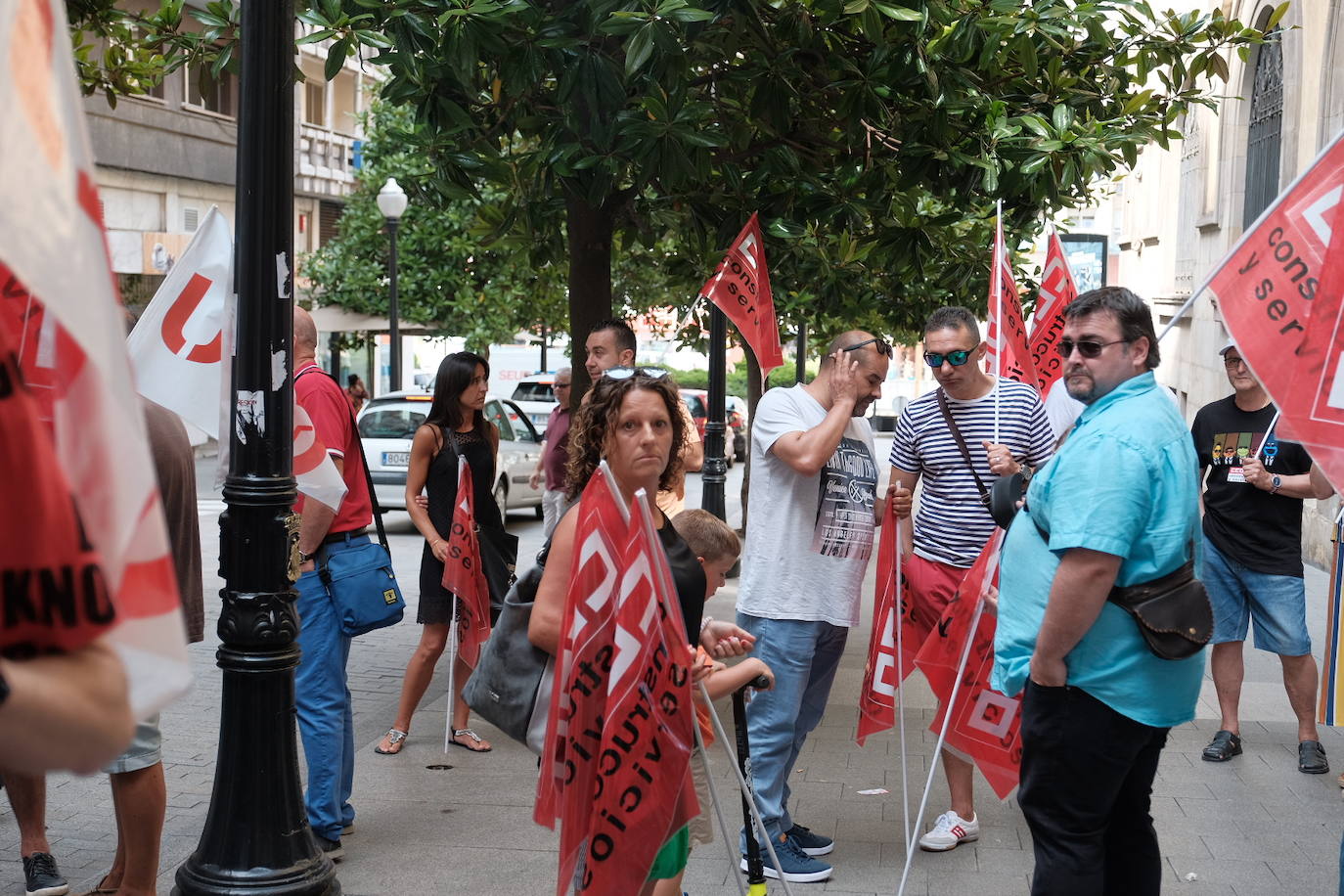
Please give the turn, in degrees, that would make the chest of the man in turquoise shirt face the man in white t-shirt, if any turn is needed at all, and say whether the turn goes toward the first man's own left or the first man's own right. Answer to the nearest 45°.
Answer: approximately 45° to the first man's own right

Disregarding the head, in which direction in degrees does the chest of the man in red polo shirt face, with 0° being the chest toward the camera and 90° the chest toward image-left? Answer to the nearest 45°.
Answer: approximately 90°

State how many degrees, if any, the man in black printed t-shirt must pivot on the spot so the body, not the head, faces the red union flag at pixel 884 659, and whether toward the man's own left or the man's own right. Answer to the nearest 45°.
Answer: approximately 45° to the man's own right

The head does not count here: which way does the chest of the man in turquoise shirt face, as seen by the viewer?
to the viewer's left
